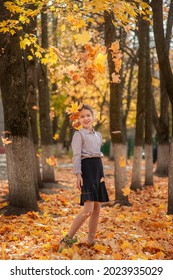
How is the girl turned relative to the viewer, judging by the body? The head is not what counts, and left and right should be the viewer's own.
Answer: facing the viewer and to the right of the viewer

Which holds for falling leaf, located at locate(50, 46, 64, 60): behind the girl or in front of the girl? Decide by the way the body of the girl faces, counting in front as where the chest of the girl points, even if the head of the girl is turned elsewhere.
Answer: behind

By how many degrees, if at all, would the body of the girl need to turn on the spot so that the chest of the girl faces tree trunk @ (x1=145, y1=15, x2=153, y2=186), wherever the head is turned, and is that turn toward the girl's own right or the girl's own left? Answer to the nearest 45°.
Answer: approximately 135° to the girl's own left

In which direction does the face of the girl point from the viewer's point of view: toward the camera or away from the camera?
toward the camera

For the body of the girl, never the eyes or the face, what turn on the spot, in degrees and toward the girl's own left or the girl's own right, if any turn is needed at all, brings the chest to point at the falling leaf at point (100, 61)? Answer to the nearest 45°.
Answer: approximately 135° to the girl's own left
